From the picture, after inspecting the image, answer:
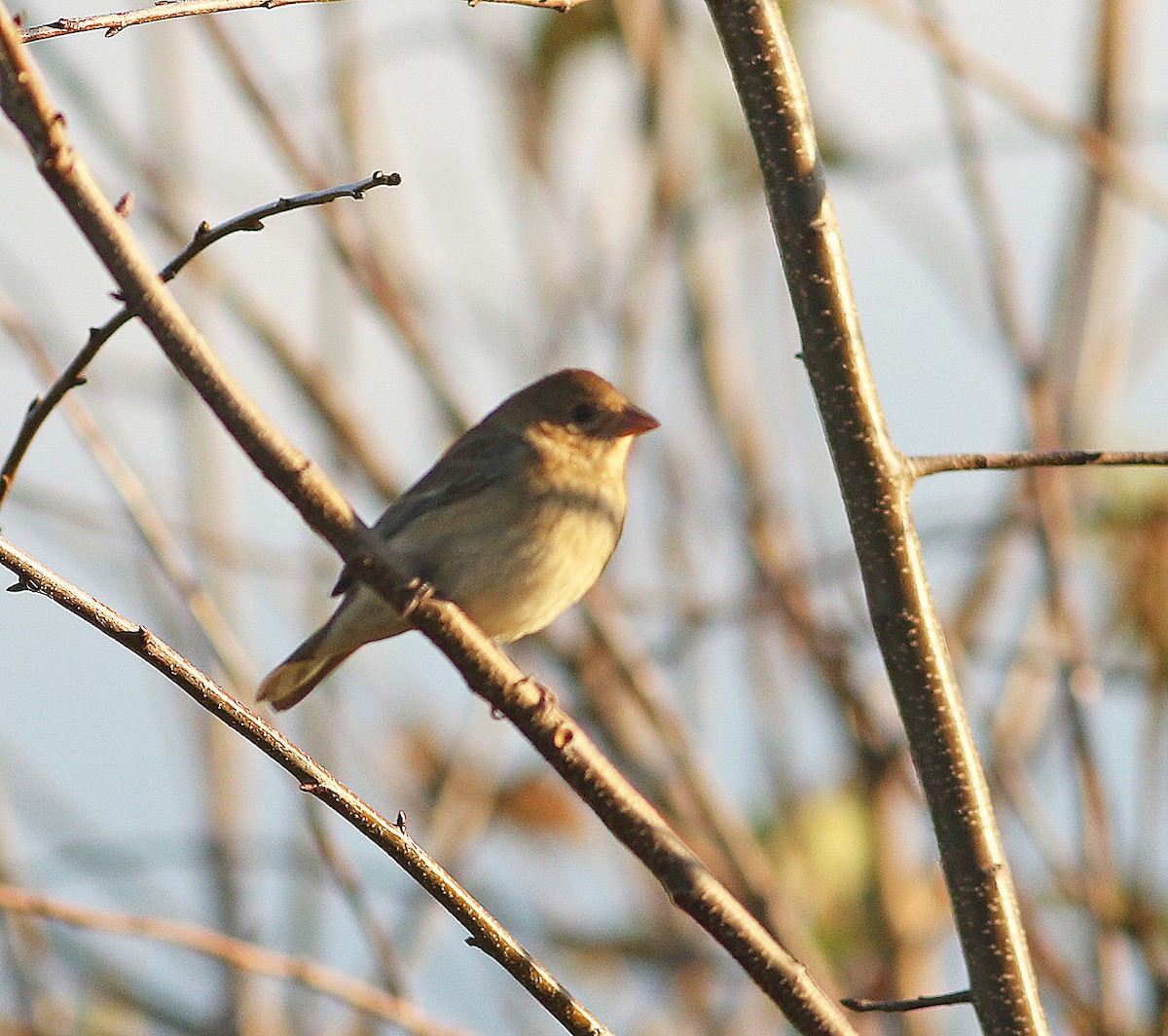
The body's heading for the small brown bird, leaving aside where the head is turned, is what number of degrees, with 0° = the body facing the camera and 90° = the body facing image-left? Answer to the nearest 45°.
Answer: approximately 270°

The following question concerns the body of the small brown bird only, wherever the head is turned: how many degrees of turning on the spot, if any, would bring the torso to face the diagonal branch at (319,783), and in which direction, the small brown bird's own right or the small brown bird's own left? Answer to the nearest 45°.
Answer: approximately 90° to the small brown bird's own right

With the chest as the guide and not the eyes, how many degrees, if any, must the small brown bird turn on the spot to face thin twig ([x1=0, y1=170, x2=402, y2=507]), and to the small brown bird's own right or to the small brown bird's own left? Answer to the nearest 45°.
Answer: approximately 90° to the small brown bird's own right
